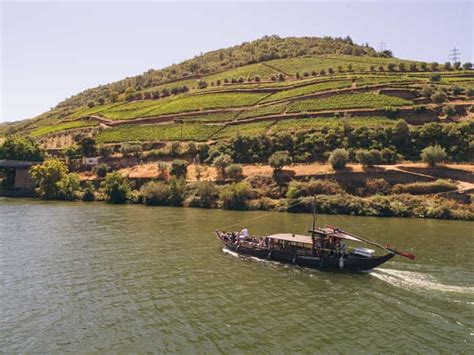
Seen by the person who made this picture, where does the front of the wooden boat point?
facing away from the viewer and to the left of the viewer
